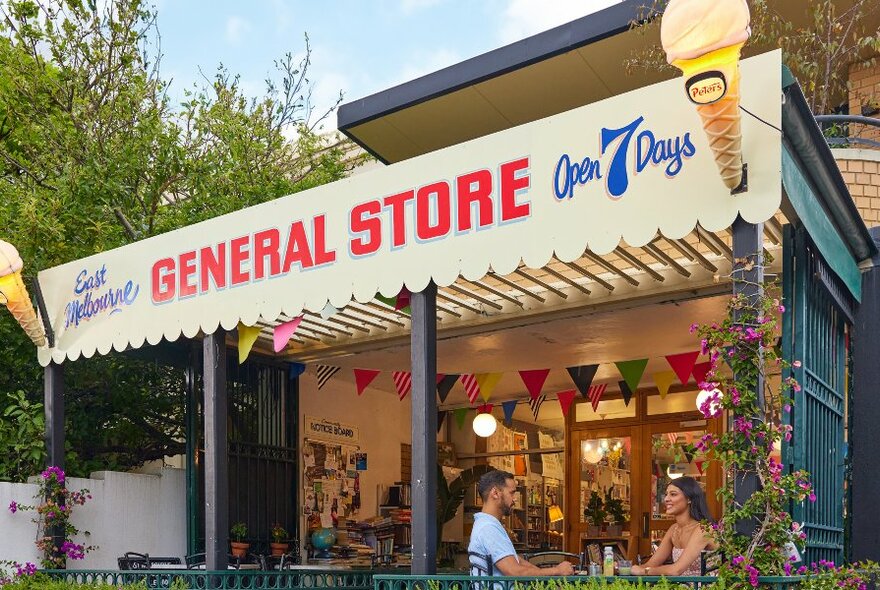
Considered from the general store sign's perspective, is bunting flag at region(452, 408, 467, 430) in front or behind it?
behind

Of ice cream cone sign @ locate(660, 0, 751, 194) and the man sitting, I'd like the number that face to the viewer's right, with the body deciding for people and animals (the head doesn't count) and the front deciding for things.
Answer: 1

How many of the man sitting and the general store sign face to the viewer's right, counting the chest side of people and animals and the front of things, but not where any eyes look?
1

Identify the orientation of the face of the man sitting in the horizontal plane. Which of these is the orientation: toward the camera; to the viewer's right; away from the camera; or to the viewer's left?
to the viewer's right

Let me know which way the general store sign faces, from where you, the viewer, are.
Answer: facing the viewer and to the left of the viewer

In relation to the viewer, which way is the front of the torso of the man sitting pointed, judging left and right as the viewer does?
facing to the right of the viewer

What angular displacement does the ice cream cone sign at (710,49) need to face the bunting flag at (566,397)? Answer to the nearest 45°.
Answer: approximately 135° to its right

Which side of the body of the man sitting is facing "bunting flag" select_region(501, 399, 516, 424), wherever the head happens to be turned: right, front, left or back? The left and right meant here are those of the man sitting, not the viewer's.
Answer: left

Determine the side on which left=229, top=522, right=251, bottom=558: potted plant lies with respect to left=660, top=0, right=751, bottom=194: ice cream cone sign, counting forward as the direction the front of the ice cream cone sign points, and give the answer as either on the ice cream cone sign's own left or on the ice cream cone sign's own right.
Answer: on the ice cream cone sign's own right

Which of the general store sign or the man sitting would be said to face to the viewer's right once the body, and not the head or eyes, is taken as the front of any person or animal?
the man sitting

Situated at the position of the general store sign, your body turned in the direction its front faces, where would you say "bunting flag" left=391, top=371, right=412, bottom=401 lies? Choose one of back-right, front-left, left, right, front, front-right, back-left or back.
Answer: back-right
